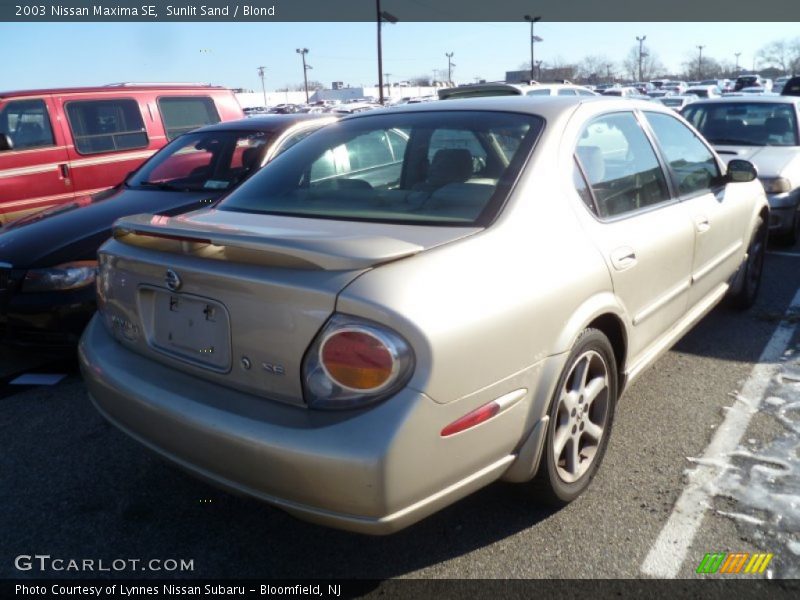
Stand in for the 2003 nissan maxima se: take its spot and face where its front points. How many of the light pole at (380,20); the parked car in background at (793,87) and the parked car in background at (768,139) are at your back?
0

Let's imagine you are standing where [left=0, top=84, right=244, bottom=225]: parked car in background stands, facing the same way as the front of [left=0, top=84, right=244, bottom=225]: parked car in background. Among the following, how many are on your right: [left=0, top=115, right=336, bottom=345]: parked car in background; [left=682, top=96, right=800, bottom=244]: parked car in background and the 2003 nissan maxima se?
0

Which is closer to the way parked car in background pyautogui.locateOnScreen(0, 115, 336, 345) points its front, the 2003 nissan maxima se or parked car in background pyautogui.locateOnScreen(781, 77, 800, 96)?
the 2003 nissan maxima se

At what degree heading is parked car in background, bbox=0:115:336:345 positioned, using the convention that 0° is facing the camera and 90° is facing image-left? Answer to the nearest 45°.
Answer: approximately 45°

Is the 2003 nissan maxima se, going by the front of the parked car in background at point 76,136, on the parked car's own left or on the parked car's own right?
on the parked car's own left

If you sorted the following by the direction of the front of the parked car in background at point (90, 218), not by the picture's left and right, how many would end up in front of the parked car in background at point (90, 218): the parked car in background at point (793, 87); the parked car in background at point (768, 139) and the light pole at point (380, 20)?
0

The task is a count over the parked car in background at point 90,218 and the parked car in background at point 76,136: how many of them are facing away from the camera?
0

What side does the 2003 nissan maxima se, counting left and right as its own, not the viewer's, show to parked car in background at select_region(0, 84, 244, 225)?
left

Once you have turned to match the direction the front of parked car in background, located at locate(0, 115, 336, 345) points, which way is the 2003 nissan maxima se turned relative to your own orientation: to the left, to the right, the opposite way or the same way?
the opposite way

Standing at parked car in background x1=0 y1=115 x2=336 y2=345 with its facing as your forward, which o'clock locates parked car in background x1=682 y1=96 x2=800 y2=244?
parked car in background x1=682 y1=96 x2=800 y2=244 is roughly at 7 o'clock from parked car in background x1=0 y1=115 x2=336 y2=345.

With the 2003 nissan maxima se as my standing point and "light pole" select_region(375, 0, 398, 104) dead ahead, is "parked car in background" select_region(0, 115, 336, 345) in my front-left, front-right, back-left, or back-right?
front-left

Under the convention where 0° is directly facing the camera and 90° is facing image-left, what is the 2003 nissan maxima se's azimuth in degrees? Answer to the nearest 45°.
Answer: approximately 225°

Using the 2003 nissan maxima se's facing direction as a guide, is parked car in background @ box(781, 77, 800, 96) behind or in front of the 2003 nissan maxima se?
in front

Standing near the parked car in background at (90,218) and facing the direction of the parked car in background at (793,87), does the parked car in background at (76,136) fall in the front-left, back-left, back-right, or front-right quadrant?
front-left
